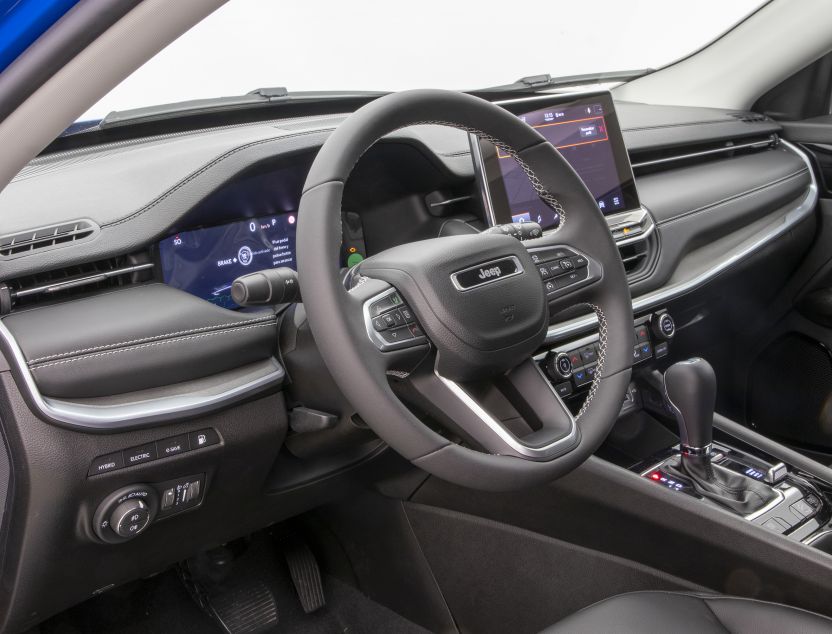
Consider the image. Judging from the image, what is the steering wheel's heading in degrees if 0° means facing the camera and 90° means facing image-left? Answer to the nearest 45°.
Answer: approximately 315°

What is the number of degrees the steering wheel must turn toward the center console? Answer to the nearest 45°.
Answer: approximately 90° to its left

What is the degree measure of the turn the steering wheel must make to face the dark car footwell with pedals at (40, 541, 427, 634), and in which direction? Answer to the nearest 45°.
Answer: approximately 180°

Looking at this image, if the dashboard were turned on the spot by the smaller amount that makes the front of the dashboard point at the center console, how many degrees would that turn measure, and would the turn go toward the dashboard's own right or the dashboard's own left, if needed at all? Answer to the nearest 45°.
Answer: approximately 45° to the dashboard's own left

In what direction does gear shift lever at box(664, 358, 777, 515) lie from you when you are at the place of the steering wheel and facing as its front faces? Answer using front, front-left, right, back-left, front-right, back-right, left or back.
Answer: left

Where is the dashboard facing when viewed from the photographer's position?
facing the viewer and to the right of the viewer
